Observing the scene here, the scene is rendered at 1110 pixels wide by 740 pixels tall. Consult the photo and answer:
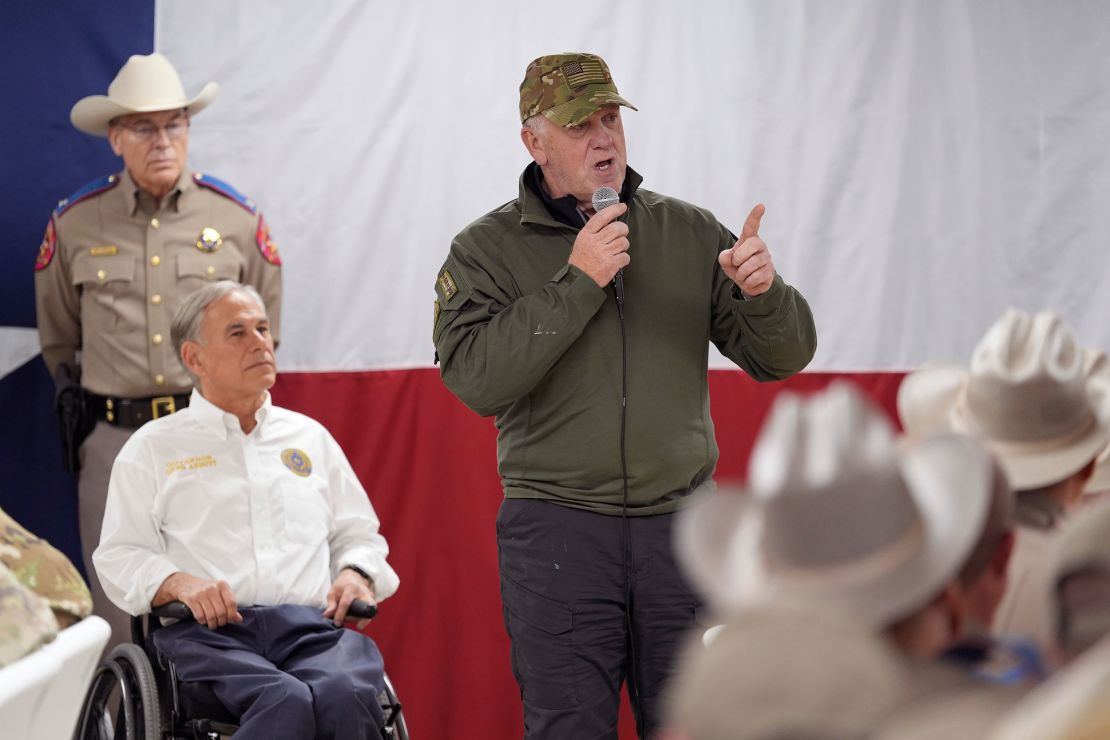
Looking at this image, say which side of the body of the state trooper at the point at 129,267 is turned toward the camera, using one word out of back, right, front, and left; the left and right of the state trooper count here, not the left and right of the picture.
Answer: front

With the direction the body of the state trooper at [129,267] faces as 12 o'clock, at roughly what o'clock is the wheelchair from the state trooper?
The wheelchair is roughly at 12 o'clock from the state trooper.

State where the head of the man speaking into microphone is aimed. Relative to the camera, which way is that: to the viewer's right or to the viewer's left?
to the viewer's right

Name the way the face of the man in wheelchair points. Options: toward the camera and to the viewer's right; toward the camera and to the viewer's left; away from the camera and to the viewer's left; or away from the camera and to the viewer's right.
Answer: toward the camera and to the viewer's right

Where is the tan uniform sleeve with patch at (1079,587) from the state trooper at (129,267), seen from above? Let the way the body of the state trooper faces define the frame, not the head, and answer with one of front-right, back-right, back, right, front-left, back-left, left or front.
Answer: front

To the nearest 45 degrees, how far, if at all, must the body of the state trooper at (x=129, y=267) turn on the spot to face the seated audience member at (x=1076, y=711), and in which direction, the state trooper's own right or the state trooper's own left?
0° — they already face them

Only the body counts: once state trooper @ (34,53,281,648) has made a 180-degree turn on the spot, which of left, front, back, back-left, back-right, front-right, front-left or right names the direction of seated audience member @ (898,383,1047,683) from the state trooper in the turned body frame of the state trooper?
back

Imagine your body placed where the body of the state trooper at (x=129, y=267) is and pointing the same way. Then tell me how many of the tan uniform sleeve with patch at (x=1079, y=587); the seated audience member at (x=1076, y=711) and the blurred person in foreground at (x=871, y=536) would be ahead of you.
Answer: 3

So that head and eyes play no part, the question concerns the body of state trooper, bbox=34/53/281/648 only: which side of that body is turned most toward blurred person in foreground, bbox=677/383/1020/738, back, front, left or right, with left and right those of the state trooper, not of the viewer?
front

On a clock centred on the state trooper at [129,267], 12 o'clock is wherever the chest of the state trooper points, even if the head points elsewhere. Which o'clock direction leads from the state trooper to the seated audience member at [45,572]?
The seated audience member is roughly at 12 o'clock from the state trooper.

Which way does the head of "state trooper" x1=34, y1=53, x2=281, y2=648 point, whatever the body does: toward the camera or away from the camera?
toward the camera

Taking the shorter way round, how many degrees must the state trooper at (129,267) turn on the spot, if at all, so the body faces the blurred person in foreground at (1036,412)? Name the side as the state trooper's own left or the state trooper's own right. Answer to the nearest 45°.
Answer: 0° — they already face them

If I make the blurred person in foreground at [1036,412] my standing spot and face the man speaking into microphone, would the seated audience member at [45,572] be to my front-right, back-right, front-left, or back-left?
front-left

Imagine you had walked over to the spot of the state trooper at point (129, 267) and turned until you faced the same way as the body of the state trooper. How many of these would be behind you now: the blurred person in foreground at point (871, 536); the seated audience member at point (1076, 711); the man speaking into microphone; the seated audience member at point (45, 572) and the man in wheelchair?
0
